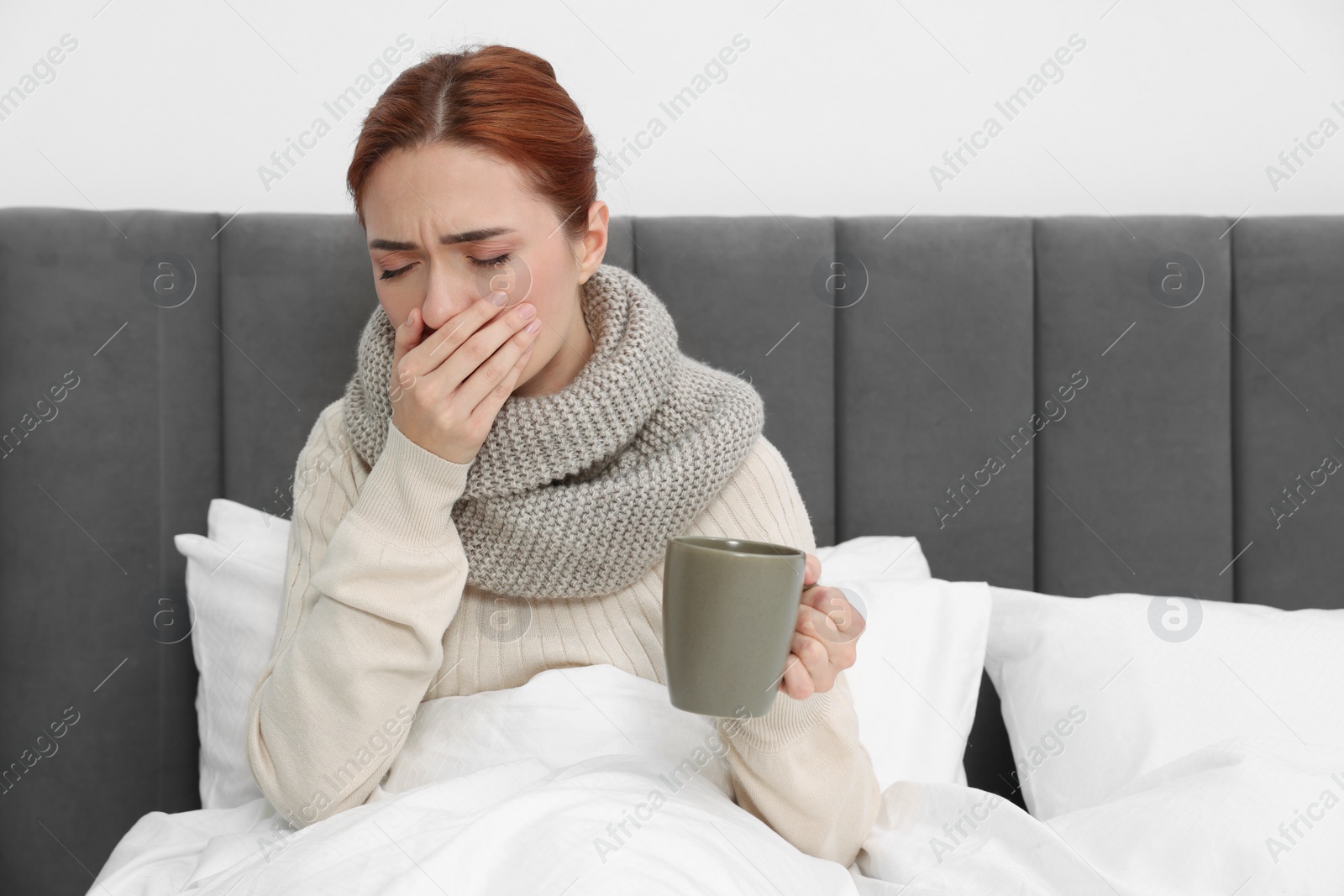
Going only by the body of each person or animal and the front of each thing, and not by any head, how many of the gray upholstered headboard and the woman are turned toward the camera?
2

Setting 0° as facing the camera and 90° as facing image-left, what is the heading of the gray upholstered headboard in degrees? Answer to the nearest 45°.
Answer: approximately 0°
